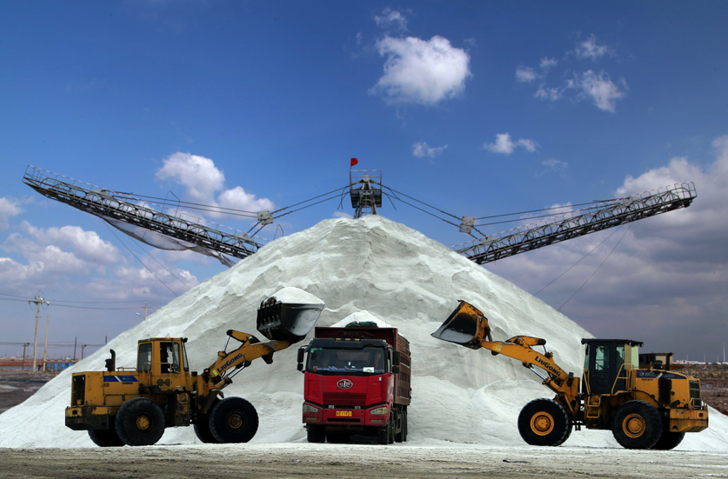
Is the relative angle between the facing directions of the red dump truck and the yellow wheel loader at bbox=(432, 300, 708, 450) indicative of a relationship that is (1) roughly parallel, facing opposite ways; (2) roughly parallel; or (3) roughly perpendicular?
roughly perpendicular

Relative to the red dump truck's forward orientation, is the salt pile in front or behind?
behind

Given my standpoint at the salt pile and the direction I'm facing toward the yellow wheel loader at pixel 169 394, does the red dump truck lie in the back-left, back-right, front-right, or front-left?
front-left

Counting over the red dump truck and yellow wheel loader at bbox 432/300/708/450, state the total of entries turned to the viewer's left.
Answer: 1

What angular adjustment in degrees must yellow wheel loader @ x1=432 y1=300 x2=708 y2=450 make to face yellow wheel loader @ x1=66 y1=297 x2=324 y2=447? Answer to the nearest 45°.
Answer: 0° — it already faces it

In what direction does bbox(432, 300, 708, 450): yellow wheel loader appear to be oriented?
to the viewer's left

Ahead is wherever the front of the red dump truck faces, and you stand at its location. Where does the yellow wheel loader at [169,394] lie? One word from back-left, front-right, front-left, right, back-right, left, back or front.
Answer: right

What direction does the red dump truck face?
toward the camera

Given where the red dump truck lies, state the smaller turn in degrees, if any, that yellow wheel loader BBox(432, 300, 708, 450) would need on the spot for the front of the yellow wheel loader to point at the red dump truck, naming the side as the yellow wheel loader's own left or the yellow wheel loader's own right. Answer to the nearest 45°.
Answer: approximately 45° to the yellow wheel loader's own left

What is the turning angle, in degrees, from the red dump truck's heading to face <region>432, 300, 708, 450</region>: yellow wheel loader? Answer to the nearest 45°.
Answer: approximately 90° to its left
